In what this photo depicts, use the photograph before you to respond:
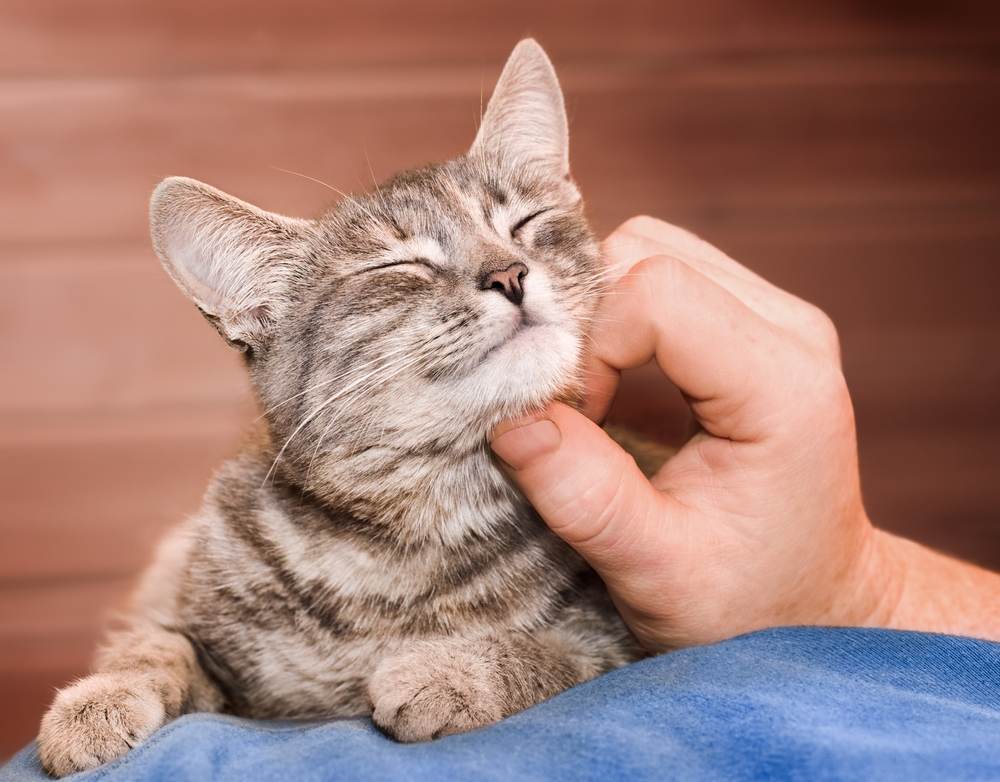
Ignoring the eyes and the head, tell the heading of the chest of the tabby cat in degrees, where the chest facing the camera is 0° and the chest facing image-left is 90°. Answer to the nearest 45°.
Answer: approximately 0°
